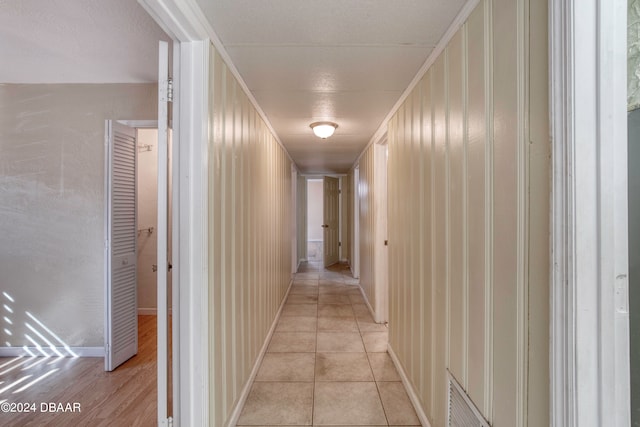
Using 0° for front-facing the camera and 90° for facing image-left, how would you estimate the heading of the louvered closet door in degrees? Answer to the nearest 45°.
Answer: approximately 315°

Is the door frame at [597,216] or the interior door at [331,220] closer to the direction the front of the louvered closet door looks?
the door frame

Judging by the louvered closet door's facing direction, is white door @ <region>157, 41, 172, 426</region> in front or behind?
in front

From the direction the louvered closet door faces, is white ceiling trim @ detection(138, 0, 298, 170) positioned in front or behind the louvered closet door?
in front

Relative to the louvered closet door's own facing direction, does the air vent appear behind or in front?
in front

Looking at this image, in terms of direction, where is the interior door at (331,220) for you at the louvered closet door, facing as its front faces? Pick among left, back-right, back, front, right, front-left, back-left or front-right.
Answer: left

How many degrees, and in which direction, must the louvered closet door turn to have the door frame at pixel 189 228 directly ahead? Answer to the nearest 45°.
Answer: approximately 45° to its right
